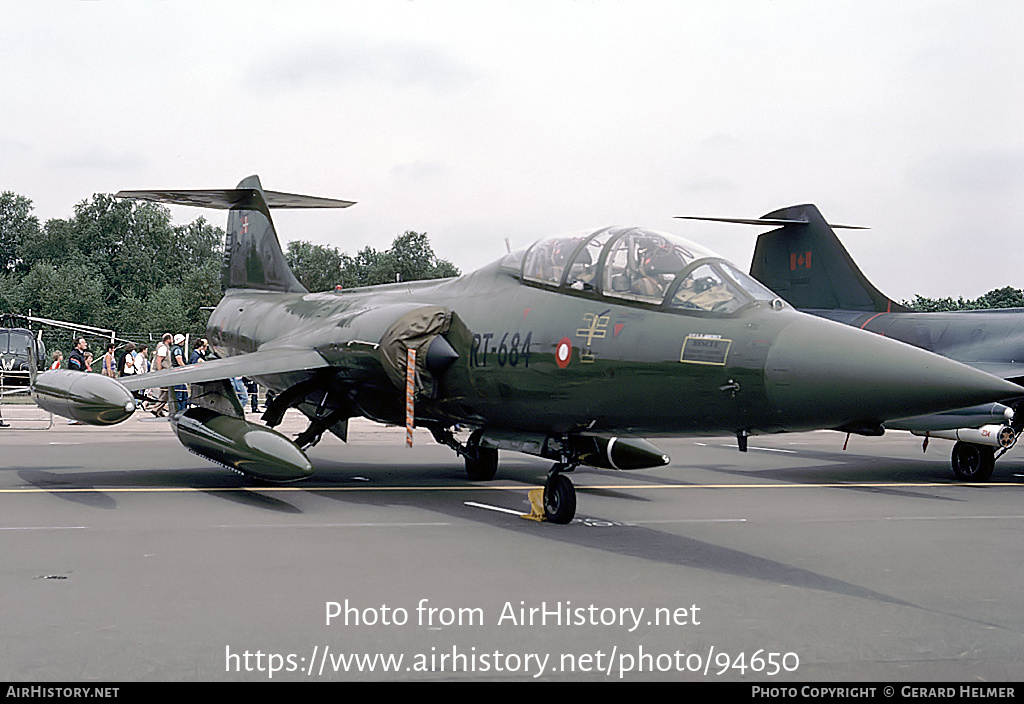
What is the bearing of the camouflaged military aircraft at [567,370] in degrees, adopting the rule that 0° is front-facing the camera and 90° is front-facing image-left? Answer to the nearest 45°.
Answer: approximately 315°

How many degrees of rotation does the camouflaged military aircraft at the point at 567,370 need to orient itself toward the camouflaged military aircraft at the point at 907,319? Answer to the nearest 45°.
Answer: approximately 90° to its left
